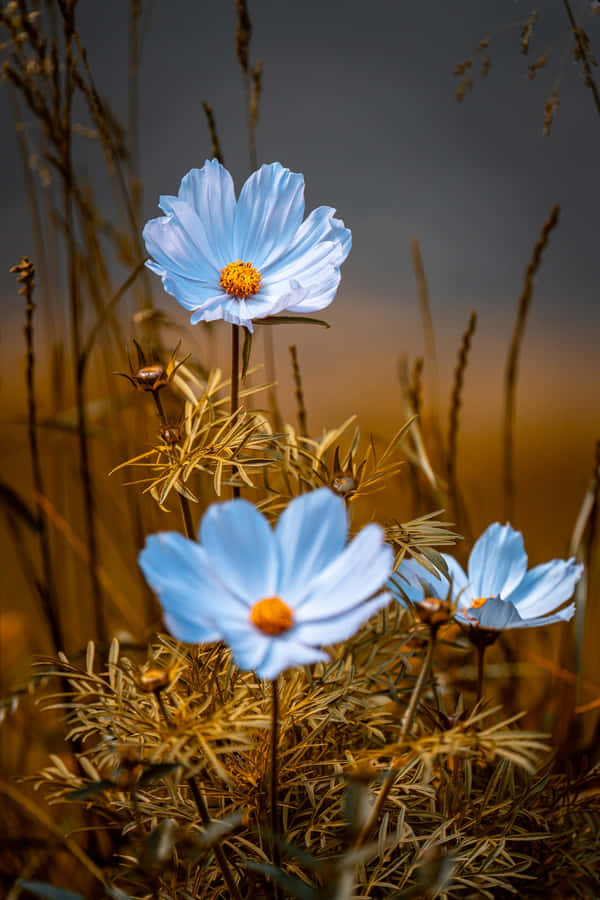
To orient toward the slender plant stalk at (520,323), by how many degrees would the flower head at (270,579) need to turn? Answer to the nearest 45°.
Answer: approximately 135° to its left

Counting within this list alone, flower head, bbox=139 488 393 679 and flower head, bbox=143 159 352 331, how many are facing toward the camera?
2

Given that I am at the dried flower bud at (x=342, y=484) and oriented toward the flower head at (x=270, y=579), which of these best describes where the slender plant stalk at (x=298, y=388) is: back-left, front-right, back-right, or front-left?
back-right

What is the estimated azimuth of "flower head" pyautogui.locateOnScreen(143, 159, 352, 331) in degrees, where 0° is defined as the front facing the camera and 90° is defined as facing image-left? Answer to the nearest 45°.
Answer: approximately 0°

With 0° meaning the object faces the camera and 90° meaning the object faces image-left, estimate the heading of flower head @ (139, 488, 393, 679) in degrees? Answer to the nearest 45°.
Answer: approximately 0°
